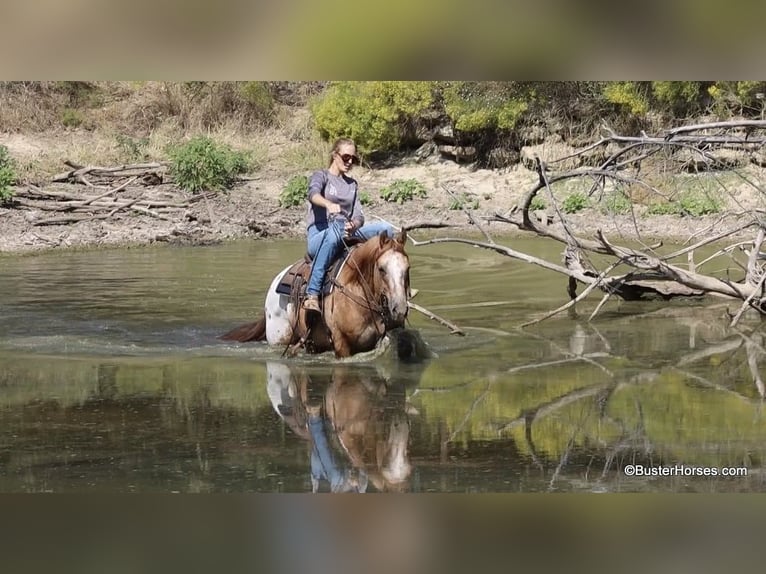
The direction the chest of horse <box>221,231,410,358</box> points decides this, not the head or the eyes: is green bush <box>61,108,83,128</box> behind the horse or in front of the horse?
behind

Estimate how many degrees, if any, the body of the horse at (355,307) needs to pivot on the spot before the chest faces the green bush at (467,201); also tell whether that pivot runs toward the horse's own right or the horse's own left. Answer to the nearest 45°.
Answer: approximately 135° to the horse's own left

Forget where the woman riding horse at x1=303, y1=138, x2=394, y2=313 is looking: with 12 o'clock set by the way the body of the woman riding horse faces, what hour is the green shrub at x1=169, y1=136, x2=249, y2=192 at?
The green shrub is roughly at 7 o'clock from the woman riding horse.

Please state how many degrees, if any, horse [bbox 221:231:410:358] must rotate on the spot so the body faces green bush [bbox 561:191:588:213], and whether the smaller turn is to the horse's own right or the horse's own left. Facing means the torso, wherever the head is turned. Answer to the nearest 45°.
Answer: approximately 90° to the horse's own left

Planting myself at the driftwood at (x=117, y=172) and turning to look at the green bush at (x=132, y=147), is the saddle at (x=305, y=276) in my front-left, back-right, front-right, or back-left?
back-right

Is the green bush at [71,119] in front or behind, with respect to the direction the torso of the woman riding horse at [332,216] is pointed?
behind

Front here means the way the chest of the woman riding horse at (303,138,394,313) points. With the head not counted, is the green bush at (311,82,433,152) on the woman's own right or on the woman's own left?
on the woman's own left

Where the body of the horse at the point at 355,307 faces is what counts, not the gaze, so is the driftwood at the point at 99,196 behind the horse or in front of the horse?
behind

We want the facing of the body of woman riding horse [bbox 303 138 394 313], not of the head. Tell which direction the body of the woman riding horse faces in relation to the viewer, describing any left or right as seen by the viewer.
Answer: facing the viewer and to the right of the viewer
